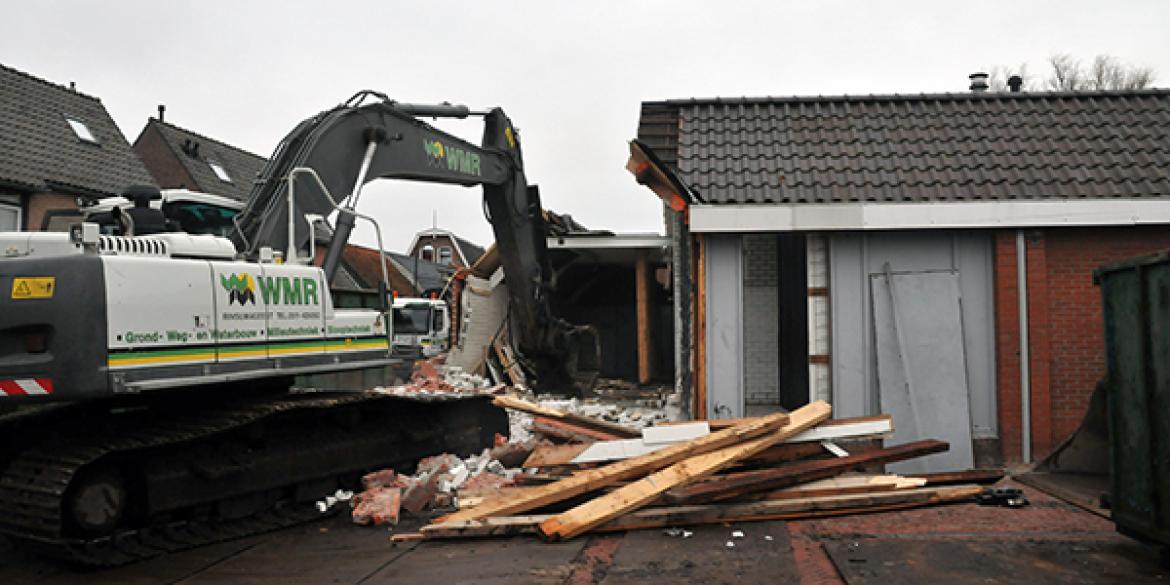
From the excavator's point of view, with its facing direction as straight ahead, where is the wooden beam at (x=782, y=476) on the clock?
The wooden beam is roughly at 2 o'clock from the excavator.

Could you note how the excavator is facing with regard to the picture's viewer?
facing away from the viewer and to the right of the viewer

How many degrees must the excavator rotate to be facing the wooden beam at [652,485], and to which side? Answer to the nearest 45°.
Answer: approximately 45° to its right

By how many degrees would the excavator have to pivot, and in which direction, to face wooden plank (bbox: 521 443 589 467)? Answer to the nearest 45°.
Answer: approximately 45° to its right

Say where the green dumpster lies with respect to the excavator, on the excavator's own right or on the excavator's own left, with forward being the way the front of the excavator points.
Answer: on the excavator's own right

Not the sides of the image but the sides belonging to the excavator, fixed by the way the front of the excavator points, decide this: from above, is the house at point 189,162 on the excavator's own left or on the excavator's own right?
on the excavator's own left

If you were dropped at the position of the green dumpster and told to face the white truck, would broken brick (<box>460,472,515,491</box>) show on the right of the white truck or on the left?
left

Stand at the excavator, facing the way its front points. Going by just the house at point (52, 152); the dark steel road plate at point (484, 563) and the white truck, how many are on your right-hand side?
1

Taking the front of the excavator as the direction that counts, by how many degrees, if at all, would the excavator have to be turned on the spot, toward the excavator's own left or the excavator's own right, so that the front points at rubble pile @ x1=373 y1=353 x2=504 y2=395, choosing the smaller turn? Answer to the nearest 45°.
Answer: approximately 45° to the excavator's own left

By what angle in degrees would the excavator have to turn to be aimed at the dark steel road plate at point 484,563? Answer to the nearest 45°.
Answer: approximately 90° to its right

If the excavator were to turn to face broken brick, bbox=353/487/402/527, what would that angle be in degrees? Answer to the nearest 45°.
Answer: approximately 45° to its right

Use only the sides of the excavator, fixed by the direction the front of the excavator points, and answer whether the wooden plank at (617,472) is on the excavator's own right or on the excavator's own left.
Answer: on the excavator's own right

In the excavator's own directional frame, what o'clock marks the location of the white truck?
The white truck is roughly at 11 o'clock from the excavator.
